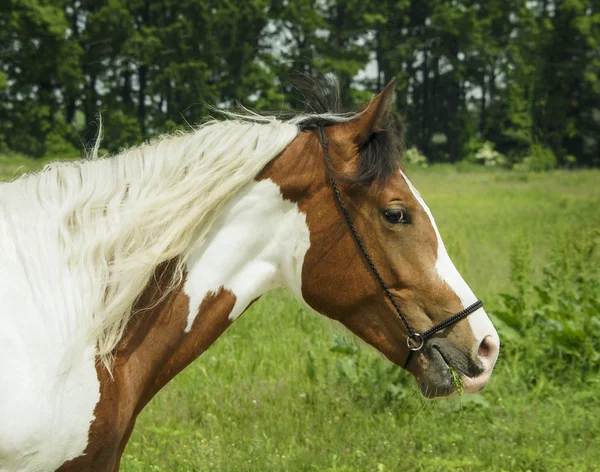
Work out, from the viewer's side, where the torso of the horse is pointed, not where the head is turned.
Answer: to the viewer's right

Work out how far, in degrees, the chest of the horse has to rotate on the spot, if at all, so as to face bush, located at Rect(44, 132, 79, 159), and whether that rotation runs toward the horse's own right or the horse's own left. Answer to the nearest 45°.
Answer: approximately 90° to the horse's own left

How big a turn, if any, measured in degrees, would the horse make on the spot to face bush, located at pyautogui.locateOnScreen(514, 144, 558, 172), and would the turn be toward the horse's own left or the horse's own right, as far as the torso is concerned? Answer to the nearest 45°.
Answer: approximately 45° to the horse's own left

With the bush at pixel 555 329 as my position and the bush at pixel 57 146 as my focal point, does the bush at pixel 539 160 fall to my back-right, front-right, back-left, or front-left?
front-right

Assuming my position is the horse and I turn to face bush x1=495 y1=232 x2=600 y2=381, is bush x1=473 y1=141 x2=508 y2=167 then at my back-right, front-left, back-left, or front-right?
front-left

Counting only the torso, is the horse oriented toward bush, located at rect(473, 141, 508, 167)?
no

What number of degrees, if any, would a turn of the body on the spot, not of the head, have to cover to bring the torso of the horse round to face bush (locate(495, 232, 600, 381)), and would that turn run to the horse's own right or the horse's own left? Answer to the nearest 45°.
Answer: approximately 45° to the horse's own left
